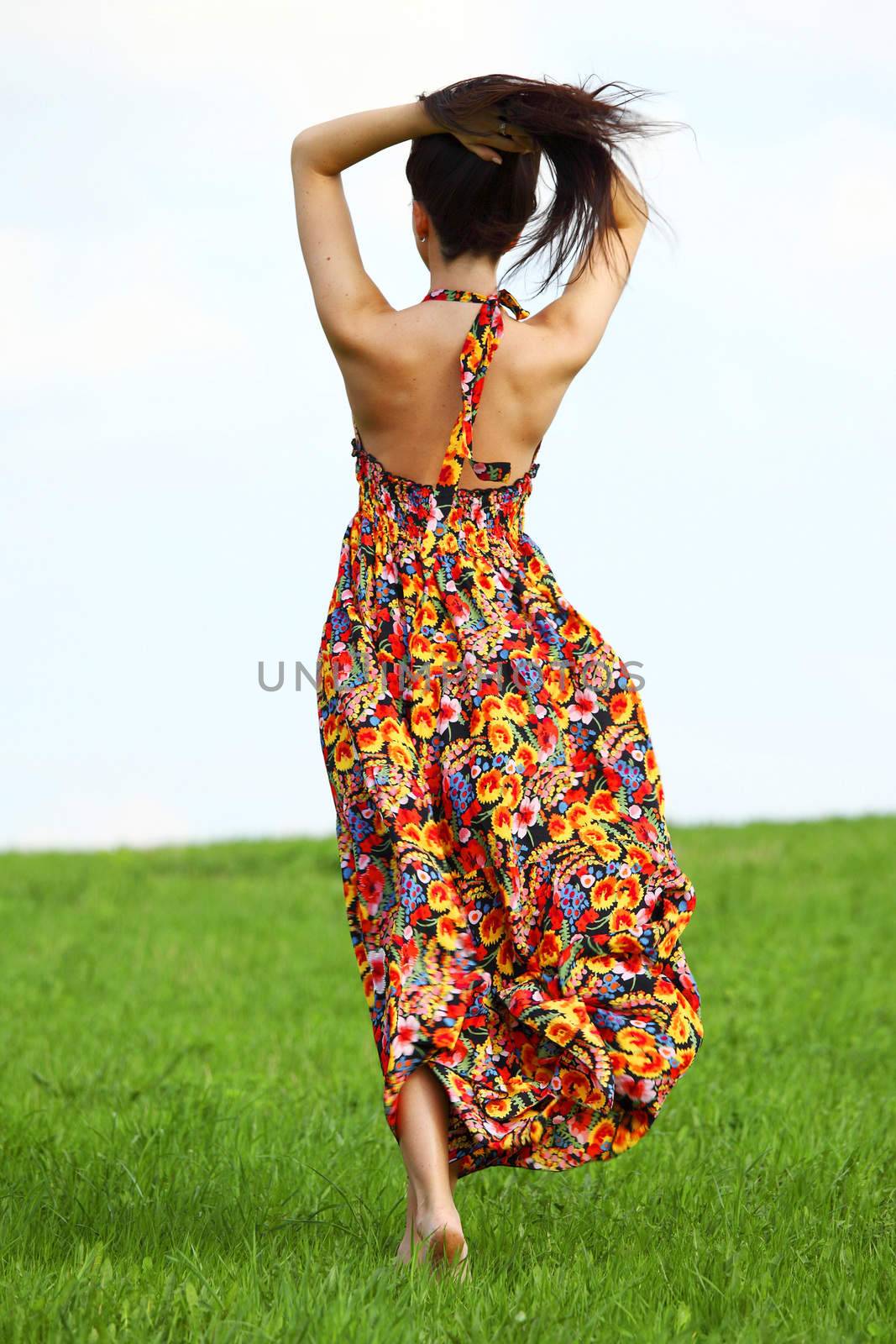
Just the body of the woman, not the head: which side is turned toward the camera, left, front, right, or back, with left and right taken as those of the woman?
back
